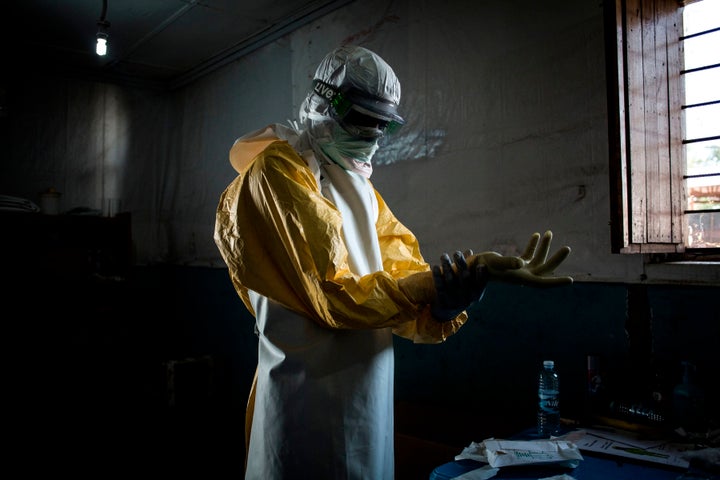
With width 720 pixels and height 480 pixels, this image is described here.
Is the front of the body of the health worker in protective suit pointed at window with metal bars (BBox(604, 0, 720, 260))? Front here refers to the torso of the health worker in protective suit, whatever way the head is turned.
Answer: no

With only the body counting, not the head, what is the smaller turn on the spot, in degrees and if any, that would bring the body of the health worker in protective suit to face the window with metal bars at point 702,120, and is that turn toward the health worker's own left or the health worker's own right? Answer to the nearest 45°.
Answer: approximately 90° to the health worker's own left

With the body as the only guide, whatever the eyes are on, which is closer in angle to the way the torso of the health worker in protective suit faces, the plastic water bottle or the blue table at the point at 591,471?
the blue table

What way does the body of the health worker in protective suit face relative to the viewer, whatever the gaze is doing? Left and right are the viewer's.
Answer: facing the viewer and to the right of the viewer

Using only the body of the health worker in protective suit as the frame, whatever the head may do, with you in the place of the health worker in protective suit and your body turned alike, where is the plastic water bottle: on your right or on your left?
on your left
